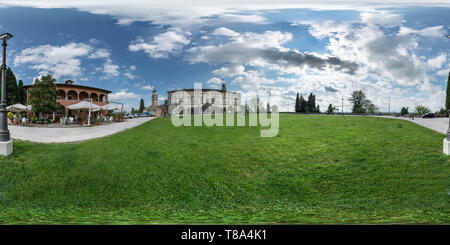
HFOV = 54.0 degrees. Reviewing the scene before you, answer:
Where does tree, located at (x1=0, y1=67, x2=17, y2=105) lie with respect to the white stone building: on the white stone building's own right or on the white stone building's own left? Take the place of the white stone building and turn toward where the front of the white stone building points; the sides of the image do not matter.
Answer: on the white stone building's own right

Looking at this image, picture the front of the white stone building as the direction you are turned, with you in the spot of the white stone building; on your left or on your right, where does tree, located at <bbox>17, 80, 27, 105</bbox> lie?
on your right

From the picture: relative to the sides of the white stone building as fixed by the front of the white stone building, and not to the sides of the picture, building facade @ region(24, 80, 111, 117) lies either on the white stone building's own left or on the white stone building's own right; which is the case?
on the white stone building's own right

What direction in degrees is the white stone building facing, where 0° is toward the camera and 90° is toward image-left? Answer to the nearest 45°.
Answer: approximately 0°

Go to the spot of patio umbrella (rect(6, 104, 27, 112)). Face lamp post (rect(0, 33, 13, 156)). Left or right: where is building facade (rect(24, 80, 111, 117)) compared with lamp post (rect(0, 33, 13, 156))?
left

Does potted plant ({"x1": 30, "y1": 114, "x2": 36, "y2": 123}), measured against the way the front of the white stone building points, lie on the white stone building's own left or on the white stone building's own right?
on the white stone building's own right

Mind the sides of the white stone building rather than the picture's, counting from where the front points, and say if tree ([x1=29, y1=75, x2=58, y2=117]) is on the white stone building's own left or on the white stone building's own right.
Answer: on the white stone building's own right
